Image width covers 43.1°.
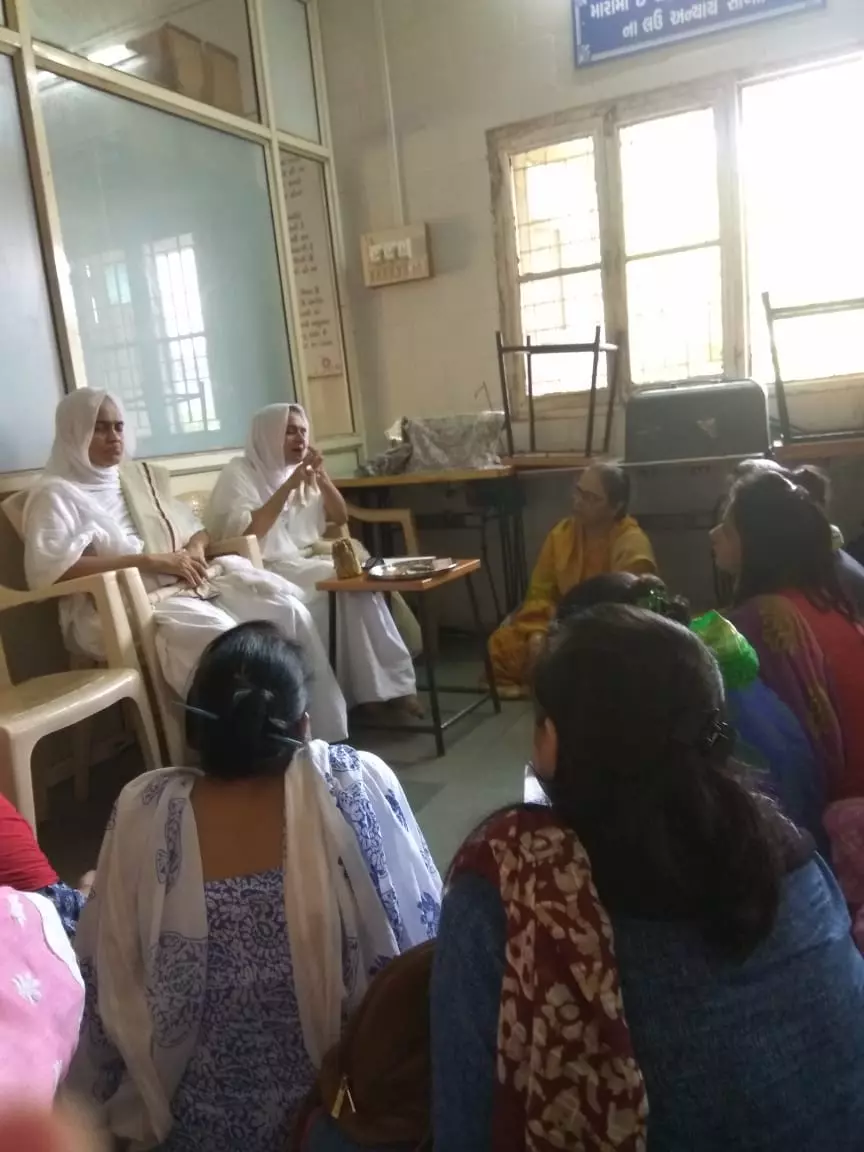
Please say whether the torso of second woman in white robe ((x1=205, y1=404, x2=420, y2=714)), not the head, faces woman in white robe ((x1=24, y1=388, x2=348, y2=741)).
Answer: no

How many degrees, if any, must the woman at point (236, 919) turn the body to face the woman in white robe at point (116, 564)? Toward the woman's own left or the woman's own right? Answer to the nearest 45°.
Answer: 0° — they already face them

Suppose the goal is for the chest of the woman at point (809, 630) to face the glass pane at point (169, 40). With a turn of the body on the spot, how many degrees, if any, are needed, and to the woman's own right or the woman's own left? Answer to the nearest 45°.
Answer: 0° — they already face it

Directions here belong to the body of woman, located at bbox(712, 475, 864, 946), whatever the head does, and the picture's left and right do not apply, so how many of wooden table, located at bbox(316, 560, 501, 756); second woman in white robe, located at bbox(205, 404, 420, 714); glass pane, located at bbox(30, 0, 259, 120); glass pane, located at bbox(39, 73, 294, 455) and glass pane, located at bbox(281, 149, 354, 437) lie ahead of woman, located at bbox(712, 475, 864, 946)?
5

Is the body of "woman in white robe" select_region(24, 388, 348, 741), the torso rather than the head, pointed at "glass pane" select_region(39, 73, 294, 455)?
no

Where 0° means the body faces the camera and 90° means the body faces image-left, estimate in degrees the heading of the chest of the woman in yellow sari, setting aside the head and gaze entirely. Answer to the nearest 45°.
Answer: approximately 45°

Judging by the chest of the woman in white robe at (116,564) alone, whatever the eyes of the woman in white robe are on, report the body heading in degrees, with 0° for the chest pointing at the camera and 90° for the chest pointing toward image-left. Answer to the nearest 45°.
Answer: approximately 315°

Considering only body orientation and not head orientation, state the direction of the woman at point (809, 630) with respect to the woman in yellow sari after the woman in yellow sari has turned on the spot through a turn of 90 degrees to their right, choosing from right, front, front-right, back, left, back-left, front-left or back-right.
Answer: back-left

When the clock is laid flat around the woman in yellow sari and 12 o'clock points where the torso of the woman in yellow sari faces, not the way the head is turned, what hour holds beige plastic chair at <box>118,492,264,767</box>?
The beige plastic chair is roughly at 12 o'clock from the woman in yellow sari.

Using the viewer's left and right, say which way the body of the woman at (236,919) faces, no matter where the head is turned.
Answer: facing away from the viewer

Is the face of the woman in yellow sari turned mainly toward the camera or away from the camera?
toward the camera

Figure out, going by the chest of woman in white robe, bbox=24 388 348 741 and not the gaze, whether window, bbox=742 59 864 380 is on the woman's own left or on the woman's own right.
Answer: on the woman's own left

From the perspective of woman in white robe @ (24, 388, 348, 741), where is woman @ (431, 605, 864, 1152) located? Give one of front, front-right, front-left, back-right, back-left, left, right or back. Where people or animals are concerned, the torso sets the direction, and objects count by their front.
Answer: front-right

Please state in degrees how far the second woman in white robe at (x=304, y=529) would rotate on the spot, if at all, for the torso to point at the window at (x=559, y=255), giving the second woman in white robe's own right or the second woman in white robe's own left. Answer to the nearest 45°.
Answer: approximately 90° to the second woman in white robe's own left

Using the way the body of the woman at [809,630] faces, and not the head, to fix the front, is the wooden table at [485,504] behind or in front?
in front

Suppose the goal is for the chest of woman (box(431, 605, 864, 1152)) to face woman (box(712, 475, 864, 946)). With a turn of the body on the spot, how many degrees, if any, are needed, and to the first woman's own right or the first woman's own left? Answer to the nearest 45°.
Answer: approximately 45° to the first woman's own right

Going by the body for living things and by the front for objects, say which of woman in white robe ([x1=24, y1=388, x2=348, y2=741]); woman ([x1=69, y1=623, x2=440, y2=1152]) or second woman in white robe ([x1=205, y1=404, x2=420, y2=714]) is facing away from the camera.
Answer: the woman

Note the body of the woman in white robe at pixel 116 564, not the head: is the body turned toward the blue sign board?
no

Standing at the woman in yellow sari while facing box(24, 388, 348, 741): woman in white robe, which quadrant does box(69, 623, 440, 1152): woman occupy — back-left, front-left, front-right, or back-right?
front-left
